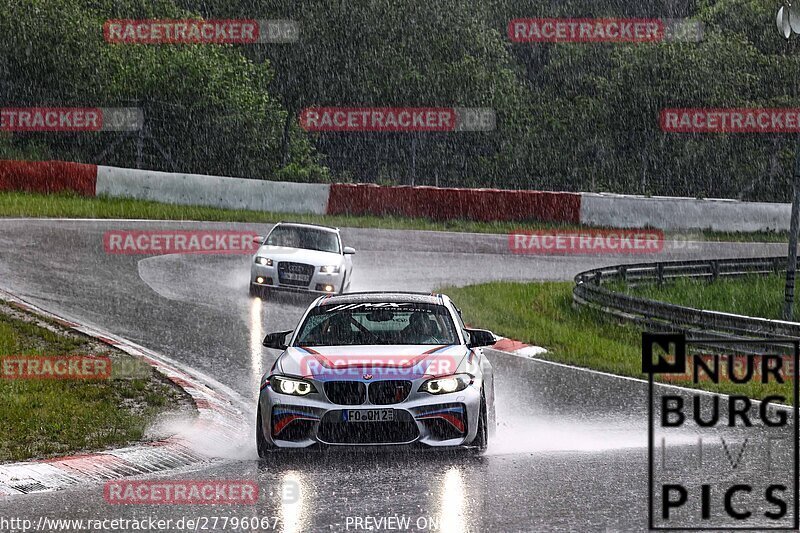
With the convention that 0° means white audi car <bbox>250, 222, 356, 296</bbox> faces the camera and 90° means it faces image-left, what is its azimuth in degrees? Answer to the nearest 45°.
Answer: approximately 0°

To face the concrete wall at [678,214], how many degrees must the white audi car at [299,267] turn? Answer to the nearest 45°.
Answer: approximately 135° to its left

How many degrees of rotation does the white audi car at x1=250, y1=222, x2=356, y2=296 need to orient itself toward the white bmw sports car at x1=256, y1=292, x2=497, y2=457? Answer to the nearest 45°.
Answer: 0° — it already faces it

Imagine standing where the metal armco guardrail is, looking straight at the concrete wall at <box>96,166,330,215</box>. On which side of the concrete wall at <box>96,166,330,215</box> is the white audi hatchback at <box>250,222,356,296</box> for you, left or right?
left

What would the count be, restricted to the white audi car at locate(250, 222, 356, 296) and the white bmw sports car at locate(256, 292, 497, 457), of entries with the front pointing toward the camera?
2

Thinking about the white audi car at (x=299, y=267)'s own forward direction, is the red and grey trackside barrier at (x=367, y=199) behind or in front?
behind

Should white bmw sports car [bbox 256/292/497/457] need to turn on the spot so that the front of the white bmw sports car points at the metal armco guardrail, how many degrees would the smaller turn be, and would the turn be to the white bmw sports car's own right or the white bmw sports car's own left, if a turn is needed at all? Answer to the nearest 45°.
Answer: approximately 135° to the white bmw sports car's own left

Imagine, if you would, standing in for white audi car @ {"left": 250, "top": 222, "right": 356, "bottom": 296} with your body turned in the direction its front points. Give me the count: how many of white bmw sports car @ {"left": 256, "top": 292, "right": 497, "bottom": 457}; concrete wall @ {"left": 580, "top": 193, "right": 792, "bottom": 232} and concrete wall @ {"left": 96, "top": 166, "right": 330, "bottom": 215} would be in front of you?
1

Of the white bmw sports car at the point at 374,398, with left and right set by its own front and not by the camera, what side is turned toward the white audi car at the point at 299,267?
back

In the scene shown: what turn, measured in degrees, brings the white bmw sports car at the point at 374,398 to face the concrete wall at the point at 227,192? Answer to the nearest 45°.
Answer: approximately 180°
